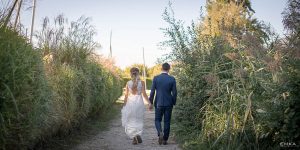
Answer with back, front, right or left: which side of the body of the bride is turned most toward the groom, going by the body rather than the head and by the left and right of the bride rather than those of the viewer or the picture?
right

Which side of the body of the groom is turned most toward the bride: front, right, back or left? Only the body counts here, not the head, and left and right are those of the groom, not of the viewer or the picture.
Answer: left

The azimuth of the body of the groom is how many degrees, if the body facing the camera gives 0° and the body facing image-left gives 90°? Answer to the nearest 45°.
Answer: approximately 180°

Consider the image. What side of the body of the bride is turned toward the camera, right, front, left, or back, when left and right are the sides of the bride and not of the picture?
back

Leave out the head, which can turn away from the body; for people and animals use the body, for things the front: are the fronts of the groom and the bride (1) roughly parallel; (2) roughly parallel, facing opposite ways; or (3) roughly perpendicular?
roughly parallel

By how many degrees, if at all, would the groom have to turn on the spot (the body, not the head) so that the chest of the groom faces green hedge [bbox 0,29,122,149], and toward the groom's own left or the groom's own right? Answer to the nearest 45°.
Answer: approximately 135° to the groom's own left

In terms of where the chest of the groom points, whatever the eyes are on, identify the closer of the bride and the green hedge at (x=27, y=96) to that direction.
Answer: the bride

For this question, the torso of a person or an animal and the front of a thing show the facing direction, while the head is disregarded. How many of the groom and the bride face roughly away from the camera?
2
